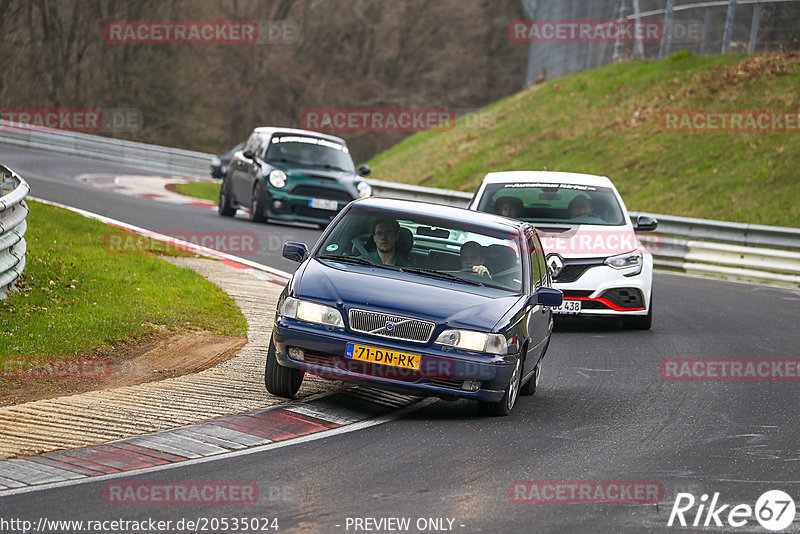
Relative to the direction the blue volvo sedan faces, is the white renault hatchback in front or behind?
behind

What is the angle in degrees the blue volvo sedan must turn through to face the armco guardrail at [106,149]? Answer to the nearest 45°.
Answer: approximately 180°

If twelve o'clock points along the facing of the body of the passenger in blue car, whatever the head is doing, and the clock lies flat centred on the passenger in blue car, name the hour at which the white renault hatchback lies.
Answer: The white renault hatchback is roughly at 7 o'clock from the passenger in blue car.

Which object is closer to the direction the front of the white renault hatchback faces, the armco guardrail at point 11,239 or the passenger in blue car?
the passenger in blue car

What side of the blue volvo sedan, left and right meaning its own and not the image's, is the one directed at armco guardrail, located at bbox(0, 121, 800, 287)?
back

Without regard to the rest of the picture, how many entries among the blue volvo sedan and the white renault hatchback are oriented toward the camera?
2

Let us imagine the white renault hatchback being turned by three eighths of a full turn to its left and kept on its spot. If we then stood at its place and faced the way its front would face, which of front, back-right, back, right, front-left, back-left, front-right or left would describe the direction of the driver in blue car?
back-right

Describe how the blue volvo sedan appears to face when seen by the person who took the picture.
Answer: facing the viewer

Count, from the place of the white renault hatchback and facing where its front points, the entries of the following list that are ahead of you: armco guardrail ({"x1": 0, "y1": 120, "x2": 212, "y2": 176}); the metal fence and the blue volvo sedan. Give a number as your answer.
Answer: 1

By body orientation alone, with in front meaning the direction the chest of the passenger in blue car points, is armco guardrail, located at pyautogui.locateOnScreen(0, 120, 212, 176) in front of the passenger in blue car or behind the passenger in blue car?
behind

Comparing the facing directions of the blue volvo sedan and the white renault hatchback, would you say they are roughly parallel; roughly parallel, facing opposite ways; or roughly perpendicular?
roughly parallel

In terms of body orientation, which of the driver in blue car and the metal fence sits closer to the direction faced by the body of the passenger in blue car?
the driver in blue car

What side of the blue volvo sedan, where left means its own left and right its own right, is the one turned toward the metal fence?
back

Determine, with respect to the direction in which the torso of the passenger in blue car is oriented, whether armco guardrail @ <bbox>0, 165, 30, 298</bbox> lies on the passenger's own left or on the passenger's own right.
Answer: on the passenger's own right
